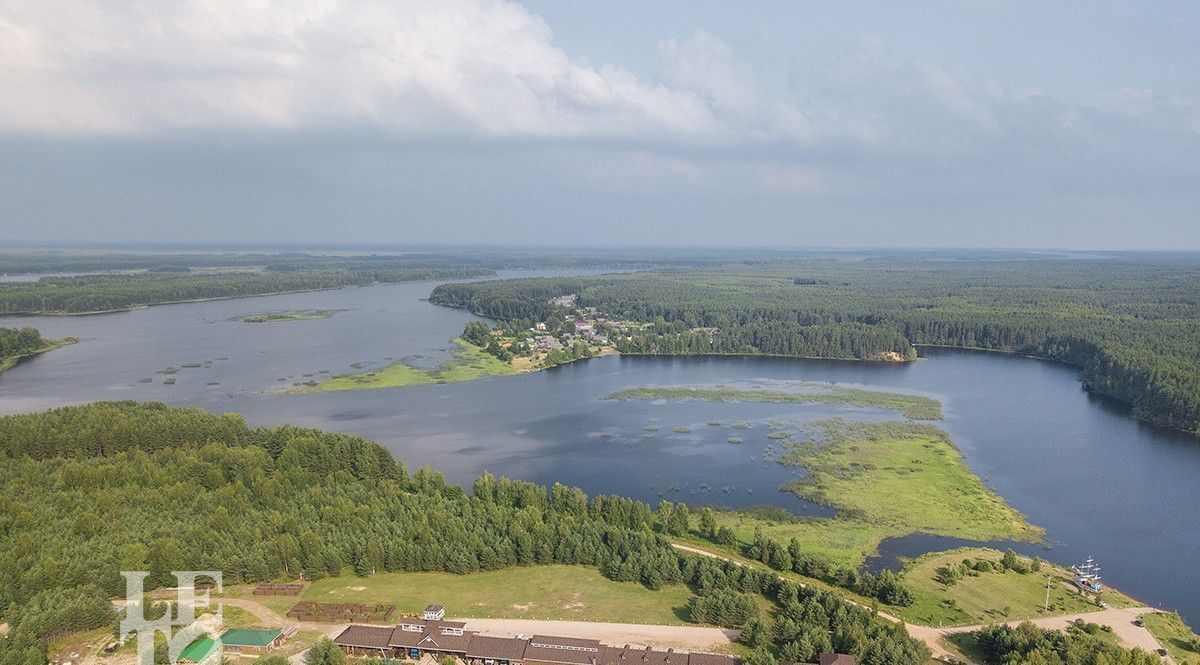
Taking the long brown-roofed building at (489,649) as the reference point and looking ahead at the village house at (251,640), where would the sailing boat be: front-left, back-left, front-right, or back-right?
back-right

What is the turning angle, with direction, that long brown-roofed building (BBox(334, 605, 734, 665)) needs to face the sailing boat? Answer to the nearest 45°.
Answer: approximately 90° to its left

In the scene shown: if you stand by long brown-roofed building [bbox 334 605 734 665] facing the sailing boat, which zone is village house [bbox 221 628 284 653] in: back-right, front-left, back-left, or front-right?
back-left

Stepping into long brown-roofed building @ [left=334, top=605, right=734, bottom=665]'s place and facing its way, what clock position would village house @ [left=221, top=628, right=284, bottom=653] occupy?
village house @ [left=221, top=628, right=284, bottom=653] is roughly at 3 o'clock from long brown-roofed building @ [left=334, top=605, right=734, bottom=665].

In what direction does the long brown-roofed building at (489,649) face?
toward the camera
